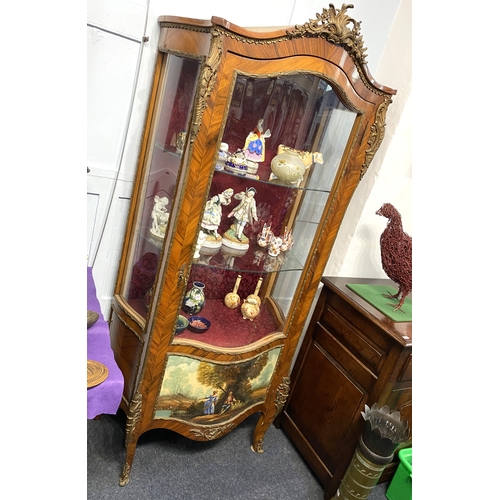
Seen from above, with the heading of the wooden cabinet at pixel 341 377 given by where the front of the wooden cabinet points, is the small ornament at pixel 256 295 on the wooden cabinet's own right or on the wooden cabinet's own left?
on the wooden cabinet's own right

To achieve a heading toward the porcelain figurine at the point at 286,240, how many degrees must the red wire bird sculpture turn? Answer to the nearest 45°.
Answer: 0° — it already faces it

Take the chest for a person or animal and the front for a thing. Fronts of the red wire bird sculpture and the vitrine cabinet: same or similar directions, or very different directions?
very different directions

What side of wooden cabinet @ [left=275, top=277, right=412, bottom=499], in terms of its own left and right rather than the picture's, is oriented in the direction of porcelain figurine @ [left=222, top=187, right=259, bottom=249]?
right

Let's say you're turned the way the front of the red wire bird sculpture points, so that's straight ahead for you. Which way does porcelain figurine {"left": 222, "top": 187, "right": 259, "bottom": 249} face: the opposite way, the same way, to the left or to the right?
to the left

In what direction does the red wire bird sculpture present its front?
to the viewer's left
